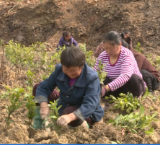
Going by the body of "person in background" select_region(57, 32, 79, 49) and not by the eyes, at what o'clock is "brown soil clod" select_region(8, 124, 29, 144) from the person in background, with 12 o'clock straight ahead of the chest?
The brown soil clod is roughly at 12 o'clock from the person in background.

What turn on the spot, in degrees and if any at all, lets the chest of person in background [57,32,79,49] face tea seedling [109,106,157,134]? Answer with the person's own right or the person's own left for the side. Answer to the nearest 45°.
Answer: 0° — they already face it

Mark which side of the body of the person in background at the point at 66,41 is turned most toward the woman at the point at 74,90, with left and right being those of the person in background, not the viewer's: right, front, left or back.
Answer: front

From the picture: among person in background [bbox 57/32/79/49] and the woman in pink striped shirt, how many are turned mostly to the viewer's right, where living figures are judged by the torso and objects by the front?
0

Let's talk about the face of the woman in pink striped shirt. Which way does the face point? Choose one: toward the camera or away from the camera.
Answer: toward the camera

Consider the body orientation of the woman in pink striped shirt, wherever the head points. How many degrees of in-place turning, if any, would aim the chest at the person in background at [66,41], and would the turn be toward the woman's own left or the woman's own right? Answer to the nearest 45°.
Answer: approximately 135° to the woman's own right

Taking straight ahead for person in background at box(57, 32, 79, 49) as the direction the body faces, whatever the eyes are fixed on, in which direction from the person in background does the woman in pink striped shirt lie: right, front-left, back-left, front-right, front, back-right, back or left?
front

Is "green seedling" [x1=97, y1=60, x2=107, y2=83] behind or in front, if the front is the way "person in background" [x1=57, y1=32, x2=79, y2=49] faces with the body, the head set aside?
in front

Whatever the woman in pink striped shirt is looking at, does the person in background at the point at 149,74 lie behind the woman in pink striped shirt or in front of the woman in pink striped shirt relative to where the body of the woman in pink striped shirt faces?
behind

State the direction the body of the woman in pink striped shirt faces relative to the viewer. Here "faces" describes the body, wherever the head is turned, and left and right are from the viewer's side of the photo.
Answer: facing the viewer and to the left of the viewer

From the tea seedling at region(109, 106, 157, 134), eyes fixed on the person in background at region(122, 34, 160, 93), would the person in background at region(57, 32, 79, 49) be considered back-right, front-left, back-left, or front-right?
front-left

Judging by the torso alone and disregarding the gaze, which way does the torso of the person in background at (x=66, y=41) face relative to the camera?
toward the camera
